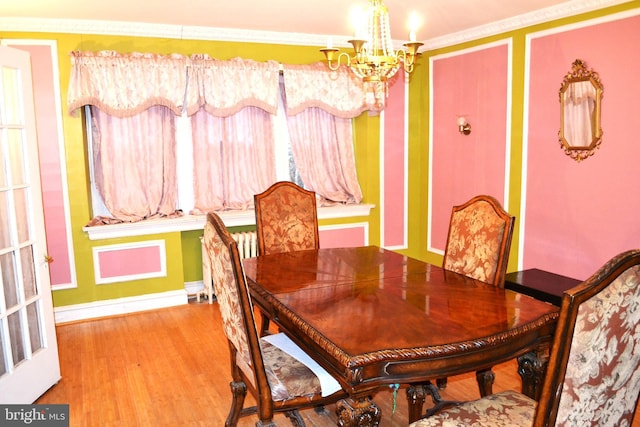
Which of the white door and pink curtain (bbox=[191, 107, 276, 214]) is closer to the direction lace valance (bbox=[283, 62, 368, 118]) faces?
the white door

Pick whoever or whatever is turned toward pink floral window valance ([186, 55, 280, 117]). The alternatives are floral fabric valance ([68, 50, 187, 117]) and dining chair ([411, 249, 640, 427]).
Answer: the dining chair

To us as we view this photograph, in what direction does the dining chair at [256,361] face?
facing away from the viewer and to the right of the viewer

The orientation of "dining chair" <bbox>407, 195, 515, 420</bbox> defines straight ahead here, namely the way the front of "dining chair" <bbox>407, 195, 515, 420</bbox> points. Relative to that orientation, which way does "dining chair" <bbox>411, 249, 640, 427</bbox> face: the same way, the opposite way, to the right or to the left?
to the right

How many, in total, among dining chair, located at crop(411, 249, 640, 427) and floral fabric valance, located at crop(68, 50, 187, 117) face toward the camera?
1

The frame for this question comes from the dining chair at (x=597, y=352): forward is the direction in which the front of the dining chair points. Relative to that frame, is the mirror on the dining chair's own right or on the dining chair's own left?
on the dining chair's own right

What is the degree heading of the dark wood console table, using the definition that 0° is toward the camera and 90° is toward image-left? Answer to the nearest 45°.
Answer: approximately 45°
